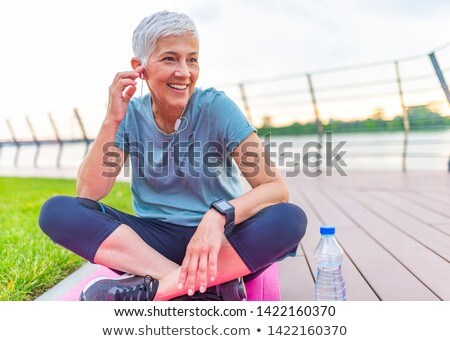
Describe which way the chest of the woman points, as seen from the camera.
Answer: toward the camera

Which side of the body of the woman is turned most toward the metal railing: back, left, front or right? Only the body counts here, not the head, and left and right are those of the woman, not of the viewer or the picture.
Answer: back
